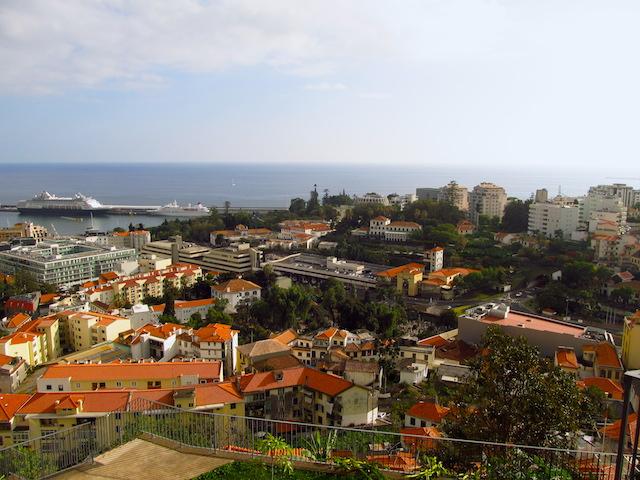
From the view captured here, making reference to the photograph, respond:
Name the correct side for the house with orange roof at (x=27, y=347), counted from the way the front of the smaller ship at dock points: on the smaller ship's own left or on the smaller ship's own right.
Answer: on the smaller ship's own left

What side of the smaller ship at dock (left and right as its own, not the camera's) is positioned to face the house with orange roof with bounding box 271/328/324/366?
left

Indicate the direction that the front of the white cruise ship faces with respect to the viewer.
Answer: facing to the right of the viewer

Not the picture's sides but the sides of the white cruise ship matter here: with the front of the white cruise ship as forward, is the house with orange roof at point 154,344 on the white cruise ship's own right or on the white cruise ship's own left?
on the white cruise ship's own right

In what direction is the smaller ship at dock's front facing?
to the viewer's left

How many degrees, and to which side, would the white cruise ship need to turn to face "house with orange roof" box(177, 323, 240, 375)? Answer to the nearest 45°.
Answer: approximately 90° to its right
